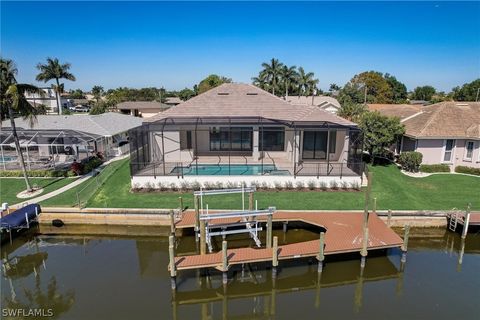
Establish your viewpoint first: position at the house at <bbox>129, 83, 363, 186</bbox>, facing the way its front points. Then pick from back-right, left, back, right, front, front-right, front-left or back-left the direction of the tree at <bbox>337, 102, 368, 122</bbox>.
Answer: front-right

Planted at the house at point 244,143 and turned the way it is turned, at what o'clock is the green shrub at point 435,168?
The green shrub is roughly at 3 o'clock from the house.

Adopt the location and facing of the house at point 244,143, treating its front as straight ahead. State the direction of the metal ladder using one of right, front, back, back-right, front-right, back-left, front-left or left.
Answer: back-right

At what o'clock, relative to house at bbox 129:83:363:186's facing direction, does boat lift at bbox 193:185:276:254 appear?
The boat lift is roughly at 6 o'clock from the house.

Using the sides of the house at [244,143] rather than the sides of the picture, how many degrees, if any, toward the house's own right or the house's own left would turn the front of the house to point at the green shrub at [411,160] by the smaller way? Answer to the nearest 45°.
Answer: approximately 90° to the house's own right

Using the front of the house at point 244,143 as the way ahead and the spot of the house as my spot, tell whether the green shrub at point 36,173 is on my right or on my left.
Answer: on my left

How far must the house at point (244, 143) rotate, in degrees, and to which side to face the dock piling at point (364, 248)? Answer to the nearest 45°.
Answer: approximately 135° to its right

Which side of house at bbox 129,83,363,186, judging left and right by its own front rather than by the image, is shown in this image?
back

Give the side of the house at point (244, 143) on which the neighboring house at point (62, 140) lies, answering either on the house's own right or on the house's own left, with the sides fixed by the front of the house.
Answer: on the house's own left

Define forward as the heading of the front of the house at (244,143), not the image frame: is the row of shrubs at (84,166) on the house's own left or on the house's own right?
on the house's own left

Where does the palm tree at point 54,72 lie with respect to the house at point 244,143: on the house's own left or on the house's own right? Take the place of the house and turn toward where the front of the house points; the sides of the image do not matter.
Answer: on the house's own left

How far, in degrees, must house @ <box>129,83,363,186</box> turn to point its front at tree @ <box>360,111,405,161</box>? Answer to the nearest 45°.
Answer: approximately 90° to its right
